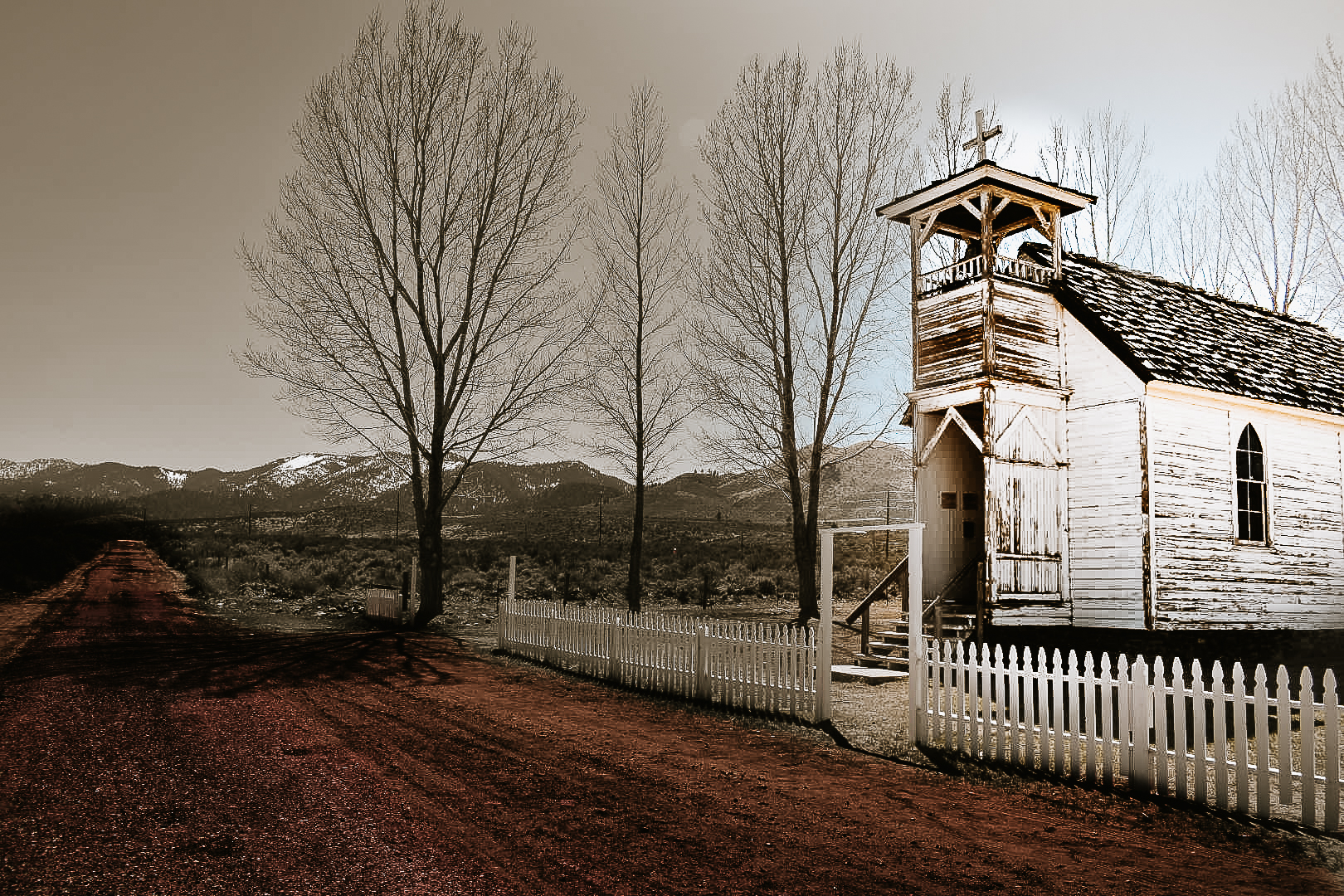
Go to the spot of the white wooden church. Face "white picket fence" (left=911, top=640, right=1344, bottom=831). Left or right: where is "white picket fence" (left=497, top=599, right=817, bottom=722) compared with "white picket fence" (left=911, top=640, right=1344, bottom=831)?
right

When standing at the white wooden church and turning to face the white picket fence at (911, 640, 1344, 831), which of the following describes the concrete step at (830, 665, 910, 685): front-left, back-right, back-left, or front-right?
front-right

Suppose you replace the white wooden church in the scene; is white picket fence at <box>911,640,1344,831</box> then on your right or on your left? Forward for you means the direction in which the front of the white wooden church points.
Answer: on your left

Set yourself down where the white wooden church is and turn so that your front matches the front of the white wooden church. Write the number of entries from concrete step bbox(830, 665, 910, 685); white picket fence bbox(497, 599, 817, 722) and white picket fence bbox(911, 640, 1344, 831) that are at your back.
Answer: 0

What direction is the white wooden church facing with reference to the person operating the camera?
facing the viewer and to the left of the viewer

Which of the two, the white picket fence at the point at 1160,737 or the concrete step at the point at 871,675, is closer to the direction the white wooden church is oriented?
the concrete step

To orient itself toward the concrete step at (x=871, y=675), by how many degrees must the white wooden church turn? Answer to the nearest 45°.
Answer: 0° — it already faces it

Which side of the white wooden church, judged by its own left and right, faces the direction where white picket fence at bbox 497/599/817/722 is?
front
